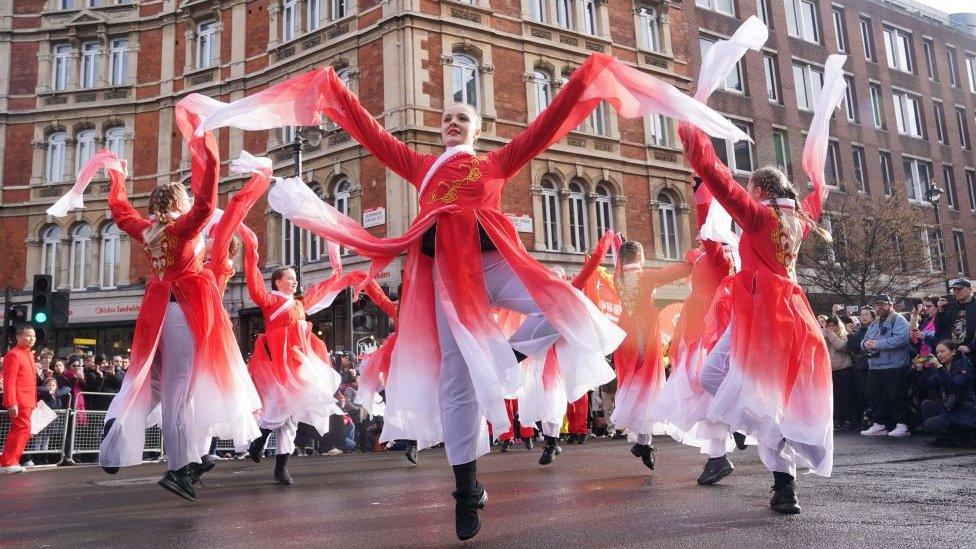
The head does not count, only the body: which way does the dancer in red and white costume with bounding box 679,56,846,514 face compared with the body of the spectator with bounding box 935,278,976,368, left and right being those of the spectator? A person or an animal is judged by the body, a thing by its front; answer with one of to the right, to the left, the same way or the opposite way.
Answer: to the right

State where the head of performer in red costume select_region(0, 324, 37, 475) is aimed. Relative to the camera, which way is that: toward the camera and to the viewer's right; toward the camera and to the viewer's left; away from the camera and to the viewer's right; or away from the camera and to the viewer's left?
toward the camera and to the viewer's right

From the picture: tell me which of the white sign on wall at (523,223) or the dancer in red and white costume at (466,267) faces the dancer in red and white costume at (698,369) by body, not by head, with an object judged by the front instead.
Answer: the white sign on wall

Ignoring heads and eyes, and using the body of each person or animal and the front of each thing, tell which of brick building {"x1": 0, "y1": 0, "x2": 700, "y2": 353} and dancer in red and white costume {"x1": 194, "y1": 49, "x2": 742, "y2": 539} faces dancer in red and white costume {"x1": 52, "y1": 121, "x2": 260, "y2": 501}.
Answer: the brick building

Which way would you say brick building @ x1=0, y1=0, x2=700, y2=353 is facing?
toward the camera

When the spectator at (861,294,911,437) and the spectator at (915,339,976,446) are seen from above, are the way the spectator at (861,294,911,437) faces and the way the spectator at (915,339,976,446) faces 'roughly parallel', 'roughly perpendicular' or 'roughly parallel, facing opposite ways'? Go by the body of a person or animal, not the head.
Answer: roughly parallel

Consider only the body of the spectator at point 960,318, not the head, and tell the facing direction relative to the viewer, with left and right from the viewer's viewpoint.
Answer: facing the viewer and to the left of the viewer

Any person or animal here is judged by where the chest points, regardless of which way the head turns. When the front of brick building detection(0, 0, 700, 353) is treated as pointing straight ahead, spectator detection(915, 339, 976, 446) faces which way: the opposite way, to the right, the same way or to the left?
to the right

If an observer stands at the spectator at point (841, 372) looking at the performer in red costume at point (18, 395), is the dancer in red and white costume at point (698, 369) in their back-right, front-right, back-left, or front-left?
front-left

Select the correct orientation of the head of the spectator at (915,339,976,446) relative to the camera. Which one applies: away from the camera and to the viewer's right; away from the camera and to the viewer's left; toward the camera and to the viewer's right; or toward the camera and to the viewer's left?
toward the camera and to the viewer's left

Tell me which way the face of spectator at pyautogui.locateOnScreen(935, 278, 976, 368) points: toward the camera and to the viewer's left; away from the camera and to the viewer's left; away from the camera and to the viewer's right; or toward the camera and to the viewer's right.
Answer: toward the camera and to the viewer's left

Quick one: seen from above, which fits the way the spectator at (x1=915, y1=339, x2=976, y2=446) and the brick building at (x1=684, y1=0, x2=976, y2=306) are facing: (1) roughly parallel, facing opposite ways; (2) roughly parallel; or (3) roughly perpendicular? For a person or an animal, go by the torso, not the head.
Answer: roughly parallel

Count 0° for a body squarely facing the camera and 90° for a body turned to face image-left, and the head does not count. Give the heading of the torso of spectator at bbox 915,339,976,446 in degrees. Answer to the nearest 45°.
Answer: approximately 45°

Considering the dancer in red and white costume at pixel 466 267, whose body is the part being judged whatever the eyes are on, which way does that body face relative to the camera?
toward the camera

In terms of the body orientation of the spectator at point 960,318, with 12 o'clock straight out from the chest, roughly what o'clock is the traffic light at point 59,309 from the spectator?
The traffic light is roughly at 1 o'clock from the spectator.

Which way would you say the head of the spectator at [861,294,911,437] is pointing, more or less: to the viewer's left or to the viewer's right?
to the viewer's left
